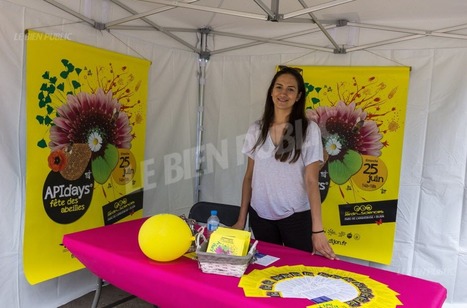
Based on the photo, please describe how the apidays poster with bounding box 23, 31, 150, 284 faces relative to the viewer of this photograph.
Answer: facing the viewer and to the right of the viewer

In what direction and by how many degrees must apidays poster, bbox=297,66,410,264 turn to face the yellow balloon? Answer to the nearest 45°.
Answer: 0° — it already faces it

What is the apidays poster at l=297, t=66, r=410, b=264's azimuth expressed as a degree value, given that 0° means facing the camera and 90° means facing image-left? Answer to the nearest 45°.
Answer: approximately 0°

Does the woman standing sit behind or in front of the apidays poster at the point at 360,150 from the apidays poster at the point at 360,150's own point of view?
in front

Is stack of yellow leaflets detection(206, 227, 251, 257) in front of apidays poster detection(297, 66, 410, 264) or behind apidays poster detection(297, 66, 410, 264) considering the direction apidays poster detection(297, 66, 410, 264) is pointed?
in front

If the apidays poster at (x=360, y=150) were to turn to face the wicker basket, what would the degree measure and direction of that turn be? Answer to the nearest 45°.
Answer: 0° — it already faces it

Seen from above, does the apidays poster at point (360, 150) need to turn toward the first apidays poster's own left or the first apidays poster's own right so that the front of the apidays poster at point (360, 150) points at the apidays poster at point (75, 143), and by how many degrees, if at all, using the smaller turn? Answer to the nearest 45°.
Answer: approximately 45° to the first apidays poster's own right

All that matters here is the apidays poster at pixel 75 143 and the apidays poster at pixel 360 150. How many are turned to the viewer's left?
0
